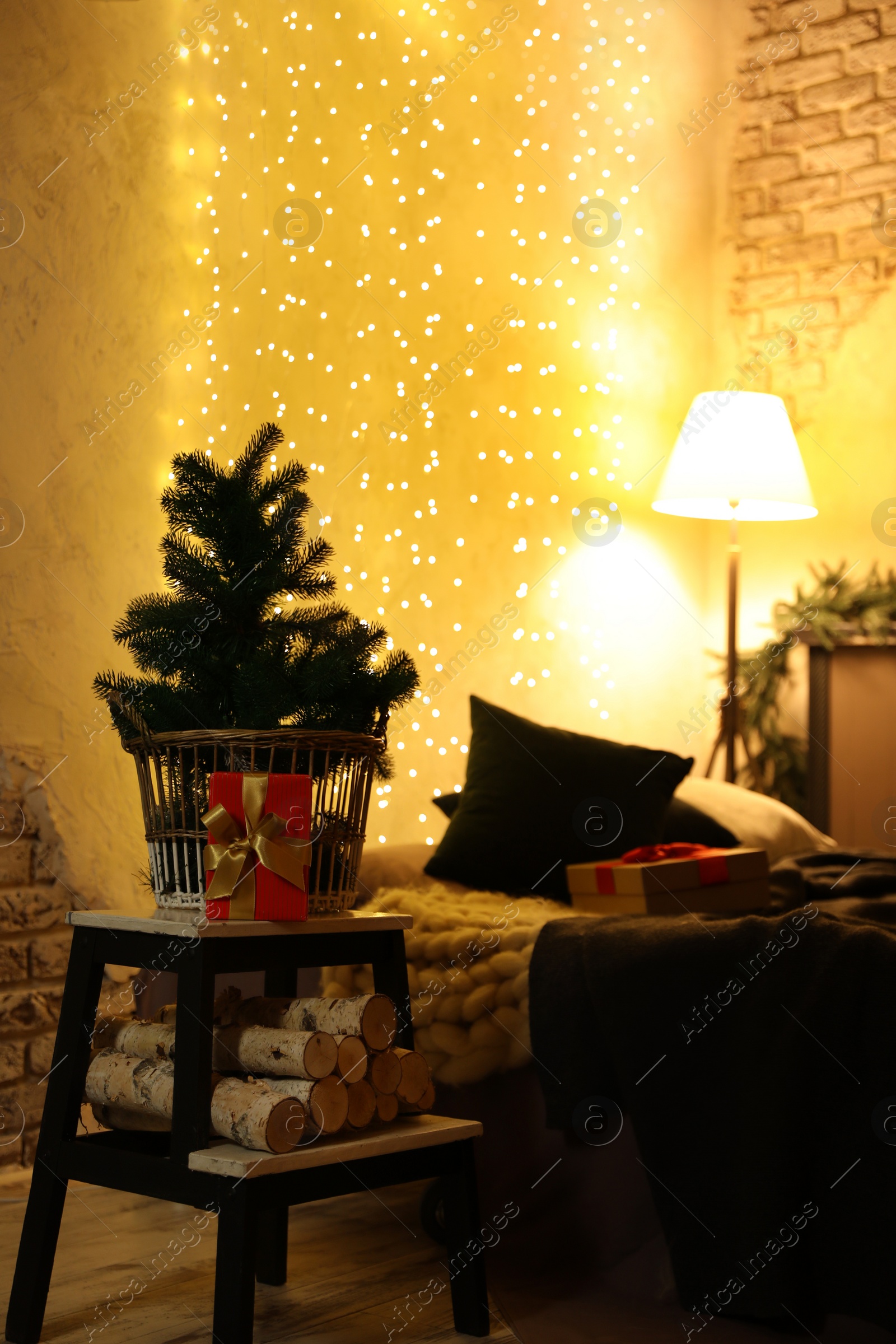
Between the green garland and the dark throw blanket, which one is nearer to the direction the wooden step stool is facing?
the dark throw blanket

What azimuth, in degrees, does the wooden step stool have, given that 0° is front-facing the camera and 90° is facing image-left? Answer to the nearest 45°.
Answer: approximately 315°

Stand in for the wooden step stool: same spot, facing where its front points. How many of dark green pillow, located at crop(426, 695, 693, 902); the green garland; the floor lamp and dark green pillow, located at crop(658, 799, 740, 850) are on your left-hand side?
4

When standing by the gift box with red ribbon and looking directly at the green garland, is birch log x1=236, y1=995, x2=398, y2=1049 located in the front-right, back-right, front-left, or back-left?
back-left

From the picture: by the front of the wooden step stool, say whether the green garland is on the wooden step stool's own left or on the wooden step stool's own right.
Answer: on the wooden step stool's own left

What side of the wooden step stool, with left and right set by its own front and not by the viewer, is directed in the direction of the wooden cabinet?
left

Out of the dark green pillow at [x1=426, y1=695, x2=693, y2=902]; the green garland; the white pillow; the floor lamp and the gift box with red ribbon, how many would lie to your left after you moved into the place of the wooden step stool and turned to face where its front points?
5

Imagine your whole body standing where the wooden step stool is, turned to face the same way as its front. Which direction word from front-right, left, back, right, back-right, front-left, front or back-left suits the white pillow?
left

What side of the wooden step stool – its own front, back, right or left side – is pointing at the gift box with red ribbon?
left

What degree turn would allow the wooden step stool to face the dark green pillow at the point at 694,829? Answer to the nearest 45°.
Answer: approximately 90° to its left
